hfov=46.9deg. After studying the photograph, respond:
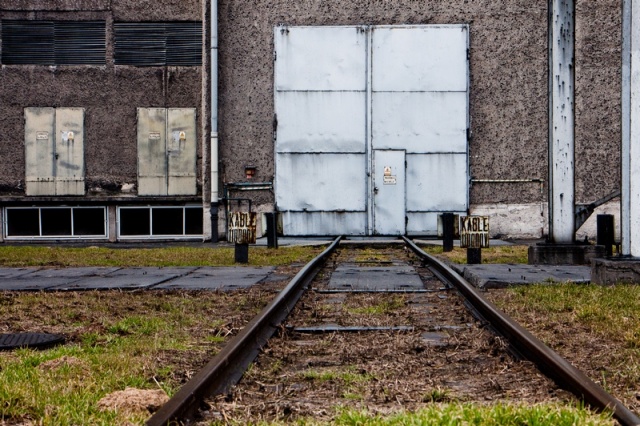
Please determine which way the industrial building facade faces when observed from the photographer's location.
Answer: facing the viewer

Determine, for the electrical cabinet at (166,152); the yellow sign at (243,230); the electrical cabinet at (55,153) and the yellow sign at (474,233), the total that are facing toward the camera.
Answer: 4

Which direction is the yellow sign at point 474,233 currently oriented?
toward the camera

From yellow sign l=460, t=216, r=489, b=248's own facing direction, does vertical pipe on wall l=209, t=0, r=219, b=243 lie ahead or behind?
behind

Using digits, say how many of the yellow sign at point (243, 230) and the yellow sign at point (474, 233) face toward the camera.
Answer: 2

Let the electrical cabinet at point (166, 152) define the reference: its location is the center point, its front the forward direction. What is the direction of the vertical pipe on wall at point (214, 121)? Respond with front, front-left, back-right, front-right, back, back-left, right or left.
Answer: front-left

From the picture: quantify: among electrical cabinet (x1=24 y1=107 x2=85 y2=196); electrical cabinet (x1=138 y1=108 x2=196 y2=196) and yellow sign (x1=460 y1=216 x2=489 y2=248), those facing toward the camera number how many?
3

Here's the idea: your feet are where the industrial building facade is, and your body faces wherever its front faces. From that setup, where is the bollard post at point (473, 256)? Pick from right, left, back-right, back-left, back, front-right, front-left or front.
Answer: front

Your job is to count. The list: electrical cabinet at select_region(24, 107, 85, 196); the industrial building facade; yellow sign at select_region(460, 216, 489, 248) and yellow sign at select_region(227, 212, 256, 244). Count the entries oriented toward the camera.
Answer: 4

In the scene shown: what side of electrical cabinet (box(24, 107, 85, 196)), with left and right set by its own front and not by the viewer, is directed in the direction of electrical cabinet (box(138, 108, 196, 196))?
left

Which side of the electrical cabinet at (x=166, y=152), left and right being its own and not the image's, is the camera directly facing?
front
